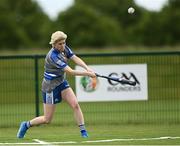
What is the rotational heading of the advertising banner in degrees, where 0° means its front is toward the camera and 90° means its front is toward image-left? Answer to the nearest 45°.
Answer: approximately 0°
